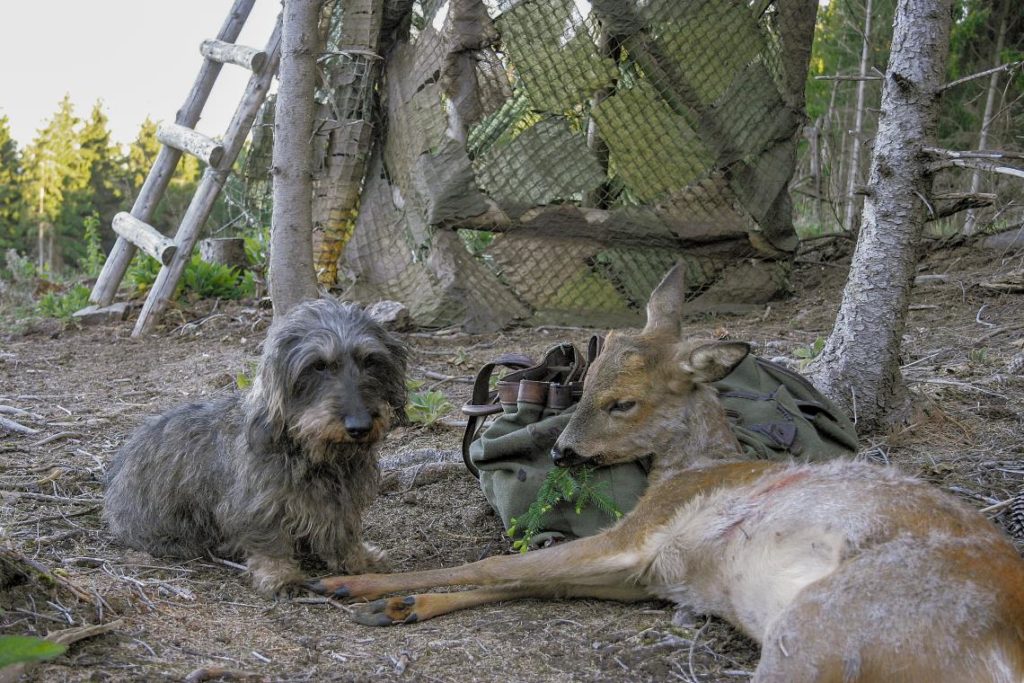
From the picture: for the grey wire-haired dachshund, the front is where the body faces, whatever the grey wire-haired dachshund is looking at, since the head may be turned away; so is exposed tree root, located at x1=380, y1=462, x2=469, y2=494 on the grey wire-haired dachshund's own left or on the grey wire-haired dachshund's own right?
on the grey wire-haired dachshund's own left

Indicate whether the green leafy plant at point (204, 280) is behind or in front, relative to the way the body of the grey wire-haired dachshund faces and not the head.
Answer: behind

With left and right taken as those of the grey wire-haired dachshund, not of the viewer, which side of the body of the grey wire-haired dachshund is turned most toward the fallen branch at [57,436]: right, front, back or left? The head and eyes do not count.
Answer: back

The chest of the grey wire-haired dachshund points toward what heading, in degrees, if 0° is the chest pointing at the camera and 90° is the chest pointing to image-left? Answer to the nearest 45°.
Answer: approximately 315°

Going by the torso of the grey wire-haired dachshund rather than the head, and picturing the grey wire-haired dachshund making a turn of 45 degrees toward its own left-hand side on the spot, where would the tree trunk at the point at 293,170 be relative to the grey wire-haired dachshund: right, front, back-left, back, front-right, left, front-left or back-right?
left

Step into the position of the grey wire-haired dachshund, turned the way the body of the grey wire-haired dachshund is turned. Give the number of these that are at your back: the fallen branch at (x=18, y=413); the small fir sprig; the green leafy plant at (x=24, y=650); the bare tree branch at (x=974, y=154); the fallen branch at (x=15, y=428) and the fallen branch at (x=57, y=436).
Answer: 3

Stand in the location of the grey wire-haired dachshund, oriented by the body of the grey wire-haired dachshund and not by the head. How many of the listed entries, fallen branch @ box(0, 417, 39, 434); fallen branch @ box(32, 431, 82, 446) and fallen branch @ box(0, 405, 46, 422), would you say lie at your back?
3

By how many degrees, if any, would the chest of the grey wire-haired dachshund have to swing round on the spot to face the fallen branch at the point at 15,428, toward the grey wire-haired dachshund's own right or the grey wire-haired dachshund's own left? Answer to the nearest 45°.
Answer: approximately 180°

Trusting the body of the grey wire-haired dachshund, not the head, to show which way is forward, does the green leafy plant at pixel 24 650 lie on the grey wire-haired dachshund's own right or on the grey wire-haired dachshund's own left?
on the grey wire-haired dachshund's own right

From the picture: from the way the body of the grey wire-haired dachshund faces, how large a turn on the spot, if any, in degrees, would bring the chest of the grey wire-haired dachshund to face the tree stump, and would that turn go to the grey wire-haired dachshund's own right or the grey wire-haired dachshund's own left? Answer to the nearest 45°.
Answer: approximately 135° to the grey wire-haired dachshund's own left

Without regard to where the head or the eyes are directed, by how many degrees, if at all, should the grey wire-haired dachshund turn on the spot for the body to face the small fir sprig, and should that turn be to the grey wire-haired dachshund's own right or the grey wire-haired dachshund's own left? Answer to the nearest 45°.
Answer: approximately 45° to the grey wire-haired dachshund's own left
